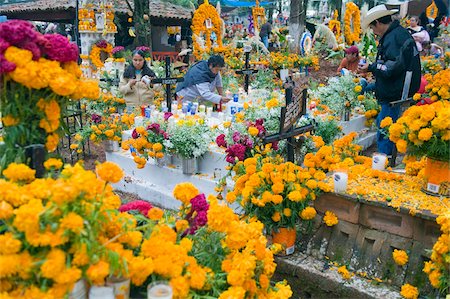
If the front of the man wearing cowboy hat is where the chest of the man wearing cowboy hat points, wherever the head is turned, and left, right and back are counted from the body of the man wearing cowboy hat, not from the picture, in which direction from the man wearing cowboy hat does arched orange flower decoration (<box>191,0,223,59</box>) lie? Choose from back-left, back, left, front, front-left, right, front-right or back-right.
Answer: front-right

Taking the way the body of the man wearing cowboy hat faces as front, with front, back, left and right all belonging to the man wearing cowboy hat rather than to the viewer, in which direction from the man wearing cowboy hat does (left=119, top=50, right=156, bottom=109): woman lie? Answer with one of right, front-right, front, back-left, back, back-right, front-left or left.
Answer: front

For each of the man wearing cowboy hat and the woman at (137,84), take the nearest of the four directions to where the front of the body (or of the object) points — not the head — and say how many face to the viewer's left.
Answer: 1

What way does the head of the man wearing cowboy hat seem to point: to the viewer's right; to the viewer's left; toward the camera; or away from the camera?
to the viewer's left

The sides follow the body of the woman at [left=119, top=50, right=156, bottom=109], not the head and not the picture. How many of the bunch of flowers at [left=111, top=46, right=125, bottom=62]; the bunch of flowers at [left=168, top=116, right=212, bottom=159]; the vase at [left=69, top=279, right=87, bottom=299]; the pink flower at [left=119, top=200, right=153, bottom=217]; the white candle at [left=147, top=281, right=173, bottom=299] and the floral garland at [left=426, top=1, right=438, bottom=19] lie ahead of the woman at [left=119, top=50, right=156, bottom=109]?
4

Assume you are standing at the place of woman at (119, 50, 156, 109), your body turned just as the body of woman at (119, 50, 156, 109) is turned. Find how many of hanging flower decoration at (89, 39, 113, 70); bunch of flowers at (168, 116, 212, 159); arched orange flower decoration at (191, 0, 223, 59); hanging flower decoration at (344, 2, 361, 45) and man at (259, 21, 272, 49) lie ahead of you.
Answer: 1

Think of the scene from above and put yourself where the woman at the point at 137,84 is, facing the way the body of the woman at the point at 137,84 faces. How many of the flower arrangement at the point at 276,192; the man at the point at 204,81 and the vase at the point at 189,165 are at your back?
0

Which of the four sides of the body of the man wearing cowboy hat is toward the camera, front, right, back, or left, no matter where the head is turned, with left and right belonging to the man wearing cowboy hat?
left

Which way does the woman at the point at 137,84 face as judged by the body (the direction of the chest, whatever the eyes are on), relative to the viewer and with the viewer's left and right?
facing the viewer

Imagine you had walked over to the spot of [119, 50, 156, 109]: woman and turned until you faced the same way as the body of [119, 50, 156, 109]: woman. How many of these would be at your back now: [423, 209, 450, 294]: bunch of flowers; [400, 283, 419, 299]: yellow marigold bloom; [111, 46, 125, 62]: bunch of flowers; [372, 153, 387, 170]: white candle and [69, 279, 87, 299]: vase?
1

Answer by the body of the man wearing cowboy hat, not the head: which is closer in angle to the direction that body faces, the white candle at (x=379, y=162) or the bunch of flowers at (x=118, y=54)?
the bunch of flowers

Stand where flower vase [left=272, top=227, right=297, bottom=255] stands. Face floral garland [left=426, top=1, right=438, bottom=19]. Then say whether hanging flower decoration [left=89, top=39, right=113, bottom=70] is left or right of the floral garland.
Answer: left

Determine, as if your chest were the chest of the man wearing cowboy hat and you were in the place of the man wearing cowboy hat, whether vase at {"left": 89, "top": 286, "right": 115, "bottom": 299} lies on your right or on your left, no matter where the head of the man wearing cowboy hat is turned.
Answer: on your left

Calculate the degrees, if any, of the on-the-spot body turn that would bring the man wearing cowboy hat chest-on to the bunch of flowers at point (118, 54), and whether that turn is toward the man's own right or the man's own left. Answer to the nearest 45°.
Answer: approximately 45° to the man's own right

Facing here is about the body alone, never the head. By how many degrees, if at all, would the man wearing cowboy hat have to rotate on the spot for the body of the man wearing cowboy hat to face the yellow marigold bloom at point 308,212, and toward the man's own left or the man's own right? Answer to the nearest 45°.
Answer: approximately 90° to the man's own left

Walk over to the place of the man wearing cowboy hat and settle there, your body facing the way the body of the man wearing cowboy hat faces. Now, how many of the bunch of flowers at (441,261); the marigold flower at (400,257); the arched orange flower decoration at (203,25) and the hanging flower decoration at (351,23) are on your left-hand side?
2

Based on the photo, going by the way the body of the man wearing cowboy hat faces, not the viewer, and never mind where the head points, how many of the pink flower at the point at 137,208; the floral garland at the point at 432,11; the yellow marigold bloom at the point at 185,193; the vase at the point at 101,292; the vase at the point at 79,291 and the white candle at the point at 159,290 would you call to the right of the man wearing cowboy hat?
1

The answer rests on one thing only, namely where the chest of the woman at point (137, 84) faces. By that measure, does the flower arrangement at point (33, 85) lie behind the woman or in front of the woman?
in front

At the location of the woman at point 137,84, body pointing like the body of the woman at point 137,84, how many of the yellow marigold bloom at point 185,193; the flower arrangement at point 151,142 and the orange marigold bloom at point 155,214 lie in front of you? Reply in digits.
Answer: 3

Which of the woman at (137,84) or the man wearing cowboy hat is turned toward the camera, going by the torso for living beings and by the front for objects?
the woman

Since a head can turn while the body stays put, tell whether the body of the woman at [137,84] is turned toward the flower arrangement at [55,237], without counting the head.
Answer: yes

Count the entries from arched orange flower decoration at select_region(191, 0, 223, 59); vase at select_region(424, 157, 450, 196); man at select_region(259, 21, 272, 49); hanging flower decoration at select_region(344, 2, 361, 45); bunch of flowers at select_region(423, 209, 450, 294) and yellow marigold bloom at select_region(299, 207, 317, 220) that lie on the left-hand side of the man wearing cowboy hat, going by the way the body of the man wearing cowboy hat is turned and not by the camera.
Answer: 3

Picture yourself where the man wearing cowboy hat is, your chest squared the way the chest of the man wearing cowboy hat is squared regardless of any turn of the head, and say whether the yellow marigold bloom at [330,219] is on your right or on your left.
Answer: on your left
